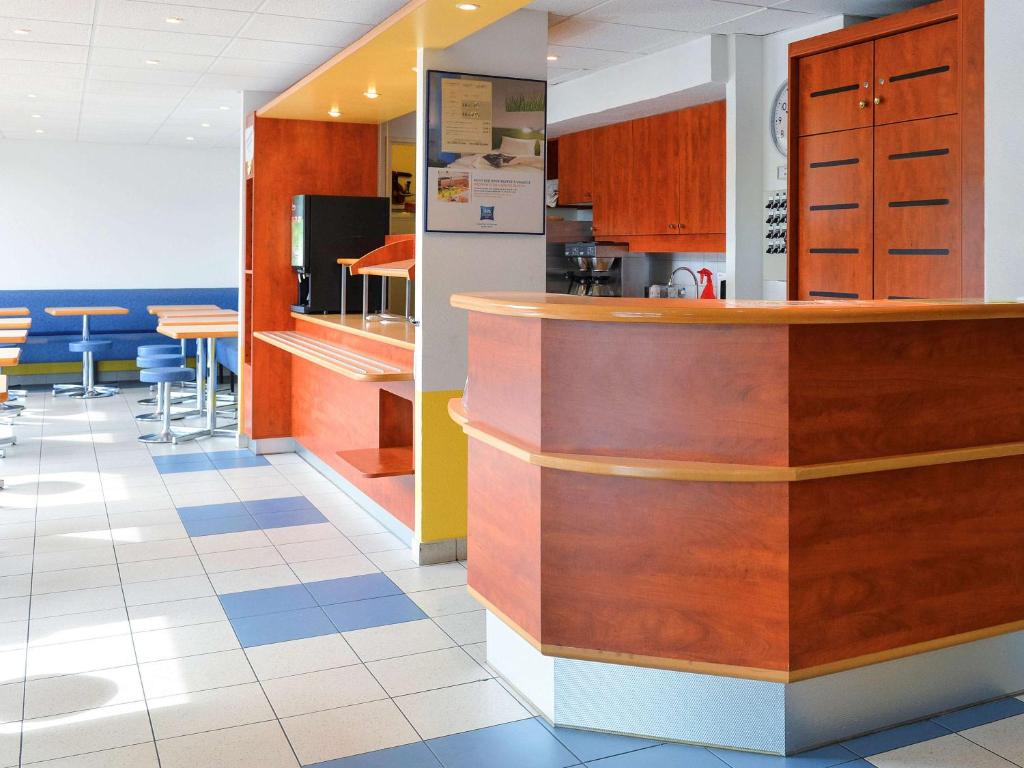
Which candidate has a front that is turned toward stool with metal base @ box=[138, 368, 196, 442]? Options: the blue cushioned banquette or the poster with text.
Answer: the blue cushioned banquette

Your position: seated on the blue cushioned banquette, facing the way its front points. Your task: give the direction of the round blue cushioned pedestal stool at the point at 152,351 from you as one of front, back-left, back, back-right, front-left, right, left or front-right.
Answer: front

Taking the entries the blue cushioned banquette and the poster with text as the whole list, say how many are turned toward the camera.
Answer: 2

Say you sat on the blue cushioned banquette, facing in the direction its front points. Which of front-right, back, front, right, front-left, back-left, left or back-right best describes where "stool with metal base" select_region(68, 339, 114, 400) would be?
front

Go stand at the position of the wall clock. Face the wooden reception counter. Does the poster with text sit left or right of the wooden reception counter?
right

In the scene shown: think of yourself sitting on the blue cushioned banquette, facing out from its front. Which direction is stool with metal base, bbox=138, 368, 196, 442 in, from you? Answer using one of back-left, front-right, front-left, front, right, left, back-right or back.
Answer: front

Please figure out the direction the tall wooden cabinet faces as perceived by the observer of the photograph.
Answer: facing the viewer and to the left of the viewer

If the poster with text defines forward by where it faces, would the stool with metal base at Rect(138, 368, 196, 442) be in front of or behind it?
behind

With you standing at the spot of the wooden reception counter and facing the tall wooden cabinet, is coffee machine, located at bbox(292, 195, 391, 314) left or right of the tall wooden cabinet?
left

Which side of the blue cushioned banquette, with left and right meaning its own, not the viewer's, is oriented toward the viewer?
front
